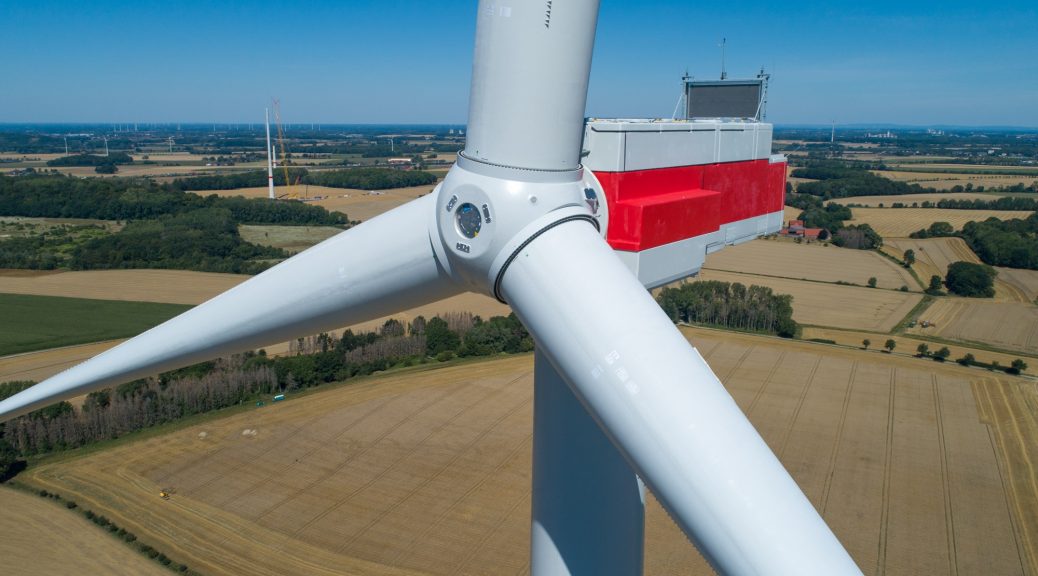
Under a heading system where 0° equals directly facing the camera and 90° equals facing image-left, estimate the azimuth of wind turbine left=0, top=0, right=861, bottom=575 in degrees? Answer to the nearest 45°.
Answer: approximately 45°
